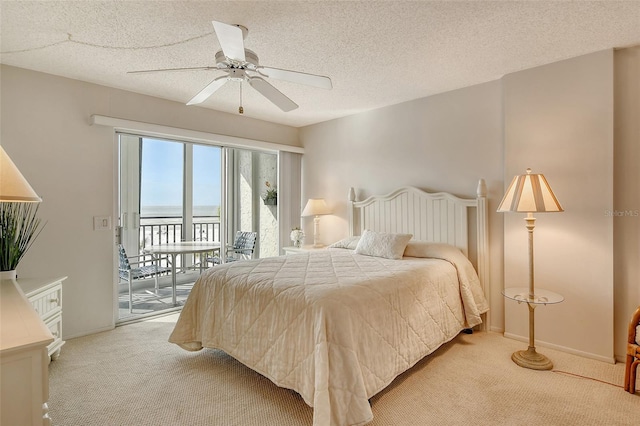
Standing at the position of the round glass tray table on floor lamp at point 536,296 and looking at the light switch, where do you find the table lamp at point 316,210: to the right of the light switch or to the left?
right

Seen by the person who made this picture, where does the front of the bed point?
facing the viewer and to the left of the viewer

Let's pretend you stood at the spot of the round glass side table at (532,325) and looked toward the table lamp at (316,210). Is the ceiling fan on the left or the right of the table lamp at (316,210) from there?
left

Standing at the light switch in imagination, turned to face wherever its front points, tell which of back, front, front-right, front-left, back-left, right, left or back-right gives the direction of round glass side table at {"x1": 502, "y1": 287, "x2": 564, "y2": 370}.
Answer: front-left

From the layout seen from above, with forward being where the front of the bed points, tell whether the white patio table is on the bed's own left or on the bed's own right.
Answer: on the bed's own right

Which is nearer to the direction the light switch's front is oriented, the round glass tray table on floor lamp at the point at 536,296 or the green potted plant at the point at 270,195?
the round glass tray table on floor lamp

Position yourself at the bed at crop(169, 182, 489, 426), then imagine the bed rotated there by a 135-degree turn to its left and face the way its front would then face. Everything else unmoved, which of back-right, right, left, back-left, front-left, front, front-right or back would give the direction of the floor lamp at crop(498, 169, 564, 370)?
front

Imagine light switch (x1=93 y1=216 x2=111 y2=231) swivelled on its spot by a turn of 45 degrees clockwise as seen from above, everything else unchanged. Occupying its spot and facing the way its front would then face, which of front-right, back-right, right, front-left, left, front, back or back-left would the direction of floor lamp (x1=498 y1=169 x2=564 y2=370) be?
left

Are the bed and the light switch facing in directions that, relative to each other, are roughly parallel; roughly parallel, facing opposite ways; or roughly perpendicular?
roughly perpendicular

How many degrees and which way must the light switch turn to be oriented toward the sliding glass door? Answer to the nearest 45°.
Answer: approximately 135° to its left

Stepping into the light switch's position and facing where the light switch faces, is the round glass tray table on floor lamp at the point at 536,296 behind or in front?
in front

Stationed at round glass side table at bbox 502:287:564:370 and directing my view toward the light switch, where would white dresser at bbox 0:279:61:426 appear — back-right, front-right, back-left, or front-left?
front-left
